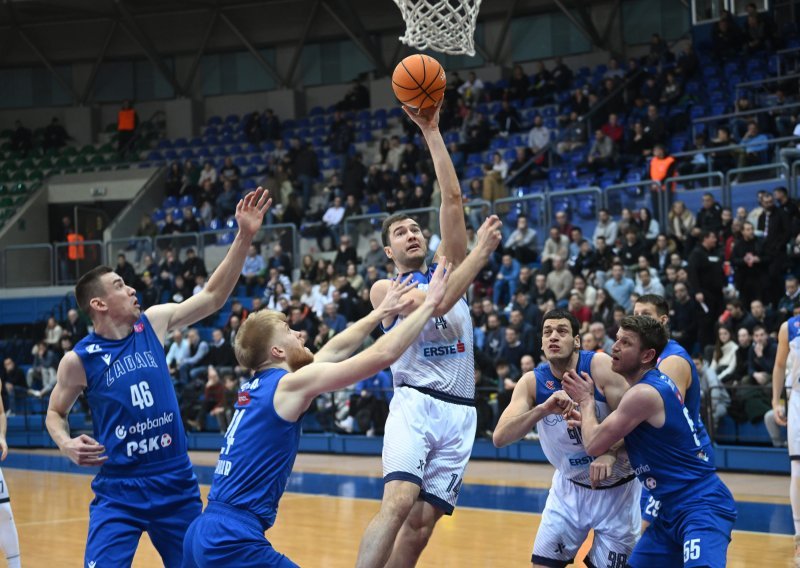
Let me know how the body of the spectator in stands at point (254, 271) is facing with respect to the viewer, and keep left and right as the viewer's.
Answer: facing the viewer and to the left of the viewer

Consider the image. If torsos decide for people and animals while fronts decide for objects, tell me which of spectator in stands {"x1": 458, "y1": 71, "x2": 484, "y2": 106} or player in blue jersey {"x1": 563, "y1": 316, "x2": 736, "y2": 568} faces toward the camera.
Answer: the spectator in stands

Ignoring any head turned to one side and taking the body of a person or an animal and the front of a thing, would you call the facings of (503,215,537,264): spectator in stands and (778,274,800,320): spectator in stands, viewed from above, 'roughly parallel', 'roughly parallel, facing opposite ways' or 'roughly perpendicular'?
roughly parallel

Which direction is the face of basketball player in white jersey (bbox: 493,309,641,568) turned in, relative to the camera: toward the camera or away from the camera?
toward the camera

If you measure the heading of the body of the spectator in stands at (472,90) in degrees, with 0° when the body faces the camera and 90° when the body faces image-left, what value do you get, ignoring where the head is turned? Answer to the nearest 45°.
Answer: approximately 0°

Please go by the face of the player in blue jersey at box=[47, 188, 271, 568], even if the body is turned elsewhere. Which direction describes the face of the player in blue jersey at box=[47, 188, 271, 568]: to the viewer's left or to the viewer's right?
to the viewer's right

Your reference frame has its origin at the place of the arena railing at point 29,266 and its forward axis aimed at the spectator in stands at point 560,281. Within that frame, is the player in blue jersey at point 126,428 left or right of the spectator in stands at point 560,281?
right

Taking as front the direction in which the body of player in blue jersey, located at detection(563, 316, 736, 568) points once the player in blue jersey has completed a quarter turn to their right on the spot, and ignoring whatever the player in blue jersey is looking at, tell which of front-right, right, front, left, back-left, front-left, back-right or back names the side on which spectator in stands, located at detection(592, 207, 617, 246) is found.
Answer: front

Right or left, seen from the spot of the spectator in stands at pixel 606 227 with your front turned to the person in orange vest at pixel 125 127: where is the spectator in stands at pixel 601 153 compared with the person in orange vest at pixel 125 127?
right

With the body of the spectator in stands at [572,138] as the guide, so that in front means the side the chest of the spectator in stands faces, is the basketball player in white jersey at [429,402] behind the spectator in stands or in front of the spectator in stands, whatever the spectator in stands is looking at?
in front

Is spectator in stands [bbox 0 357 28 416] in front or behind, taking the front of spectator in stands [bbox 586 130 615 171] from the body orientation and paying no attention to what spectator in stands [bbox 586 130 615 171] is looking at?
in front

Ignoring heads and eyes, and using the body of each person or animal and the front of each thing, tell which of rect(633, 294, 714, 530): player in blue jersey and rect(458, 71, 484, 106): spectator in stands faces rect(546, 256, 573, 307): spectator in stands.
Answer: rect(458, 71, 484, 106): spectator in stands

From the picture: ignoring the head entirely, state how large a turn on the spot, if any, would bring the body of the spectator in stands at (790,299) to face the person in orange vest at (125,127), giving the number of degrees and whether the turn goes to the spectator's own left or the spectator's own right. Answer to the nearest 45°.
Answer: approximately 90° to the spectator's own right

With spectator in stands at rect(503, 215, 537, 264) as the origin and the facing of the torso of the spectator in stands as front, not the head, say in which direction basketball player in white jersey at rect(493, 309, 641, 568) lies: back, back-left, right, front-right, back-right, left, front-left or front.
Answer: front-left

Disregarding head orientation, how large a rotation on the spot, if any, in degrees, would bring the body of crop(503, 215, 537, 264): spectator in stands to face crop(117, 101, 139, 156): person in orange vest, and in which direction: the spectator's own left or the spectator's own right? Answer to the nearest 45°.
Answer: approximately 90° to the spectator's own right

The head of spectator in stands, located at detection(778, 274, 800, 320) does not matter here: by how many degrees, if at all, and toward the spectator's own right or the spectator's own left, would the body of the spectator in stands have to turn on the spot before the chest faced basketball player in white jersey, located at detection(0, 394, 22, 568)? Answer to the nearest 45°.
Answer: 0° — they already face them

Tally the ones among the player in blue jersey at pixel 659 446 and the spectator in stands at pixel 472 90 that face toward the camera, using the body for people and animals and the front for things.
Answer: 1

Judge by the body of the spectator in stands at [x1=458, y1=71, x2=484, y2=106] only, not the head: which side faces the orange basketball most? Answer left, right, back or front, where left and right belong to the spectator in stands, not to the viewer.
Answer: front

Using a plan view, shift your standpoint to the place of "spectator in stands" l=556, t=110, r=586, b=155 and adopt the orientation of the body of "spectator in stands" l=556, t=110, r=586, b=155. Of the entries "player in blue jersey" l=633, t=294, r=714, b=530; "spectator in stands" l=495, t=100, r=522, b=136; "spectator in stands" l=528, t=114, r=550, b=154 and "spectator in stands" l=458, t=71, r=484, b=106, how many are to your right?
3
